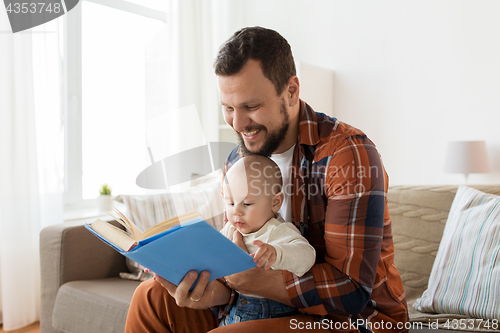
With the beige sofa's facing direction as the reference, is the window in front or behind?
behind

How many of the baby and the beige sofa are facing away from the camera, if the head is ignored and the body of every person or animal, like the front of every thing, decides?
0

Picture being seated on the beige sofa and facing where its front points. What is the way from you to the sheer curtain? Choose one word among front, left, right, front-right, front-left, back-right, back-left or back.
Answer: back-right

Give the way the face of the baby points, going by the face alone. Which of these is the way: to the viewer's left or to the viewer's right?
to the viewer's left

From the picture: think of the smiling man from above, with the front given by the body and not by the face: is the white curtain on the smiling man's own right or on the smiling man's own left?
on the smiling man's own right

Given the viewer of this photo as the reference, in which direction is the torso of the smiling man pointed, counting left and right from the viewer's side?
facing the viewer and to the left of the viewer

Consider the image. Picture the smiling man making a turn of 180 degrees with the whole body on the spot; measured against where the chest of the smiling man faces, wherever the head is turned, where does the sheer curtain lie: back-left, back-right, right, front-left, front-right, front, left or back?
left

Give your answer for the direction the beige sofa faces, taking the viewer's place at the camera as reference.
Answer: facing the viewer

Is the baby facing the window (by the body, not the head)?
no

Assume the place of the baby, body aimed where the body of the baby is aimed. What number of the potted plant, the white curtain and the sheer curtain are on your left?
0

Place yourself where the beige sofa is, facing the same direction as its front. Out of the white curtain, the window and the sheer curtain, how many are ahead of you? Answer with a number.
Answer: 0

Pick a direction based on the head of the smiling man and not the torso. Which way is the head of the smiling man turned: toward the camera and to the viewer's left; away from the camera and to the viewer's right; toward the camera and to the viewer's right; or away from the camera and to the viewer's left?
toward the camera and to the viewer's left
